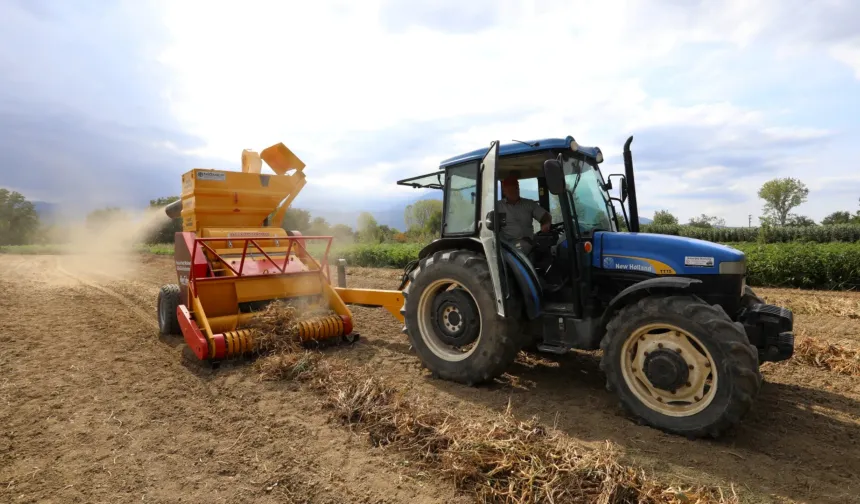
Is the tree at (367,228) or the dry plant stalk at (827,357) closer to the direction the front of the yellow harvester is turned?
the dry plant stalk

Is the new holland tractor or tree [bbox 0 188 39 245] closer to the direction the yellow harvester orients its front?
the new holland tractor

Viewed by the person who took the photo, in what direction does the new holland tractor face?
facing the viewer and to the right of the viewer

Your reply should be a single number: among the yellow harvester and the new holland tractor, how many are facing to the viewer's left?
0

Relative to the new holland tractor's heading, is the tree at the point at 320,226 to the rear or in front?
to the rear

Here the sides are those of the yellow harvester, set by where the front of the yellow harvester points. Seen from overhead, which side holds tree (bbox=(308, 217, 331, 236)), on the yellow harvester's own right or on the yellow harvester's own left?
on the yellow harvester's own left

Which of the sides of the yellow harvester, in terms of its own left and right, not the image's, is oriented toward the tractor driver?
front

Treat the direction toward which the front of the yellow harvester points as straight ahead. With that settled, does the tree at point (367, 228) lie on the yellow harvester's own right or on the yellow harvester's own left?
on the yellow harvester's own left

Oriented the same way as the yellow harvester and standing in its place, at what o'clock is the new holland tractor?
The new holland tractor is roughly at 12 o'clock from the yellow harvester.

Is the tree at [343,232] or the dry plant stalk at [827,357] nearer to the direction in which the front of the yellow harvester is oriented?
the dry plant stalk
